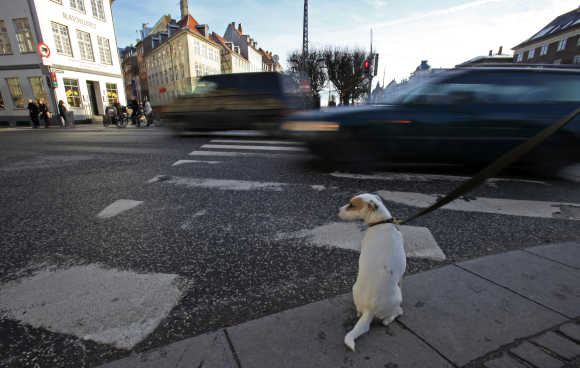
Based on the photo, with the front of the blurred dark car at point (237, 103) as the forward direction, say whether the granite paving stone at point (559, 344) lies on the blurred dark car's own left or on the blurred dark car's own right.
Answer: on the blurred dark car's own left

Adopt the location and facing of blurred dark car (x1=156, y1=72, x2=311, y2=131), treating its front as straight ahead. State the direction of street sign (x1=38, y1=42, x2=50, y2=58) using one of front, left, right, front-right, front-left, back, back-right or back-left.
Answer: front-right

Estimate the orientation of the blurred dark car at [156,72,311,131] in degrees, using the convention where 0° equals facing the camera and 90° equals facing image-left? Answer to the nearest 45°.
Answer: approximately 90°

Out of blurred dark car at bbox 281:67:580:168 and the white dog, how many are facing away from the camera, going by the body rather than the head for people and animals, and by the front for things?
1

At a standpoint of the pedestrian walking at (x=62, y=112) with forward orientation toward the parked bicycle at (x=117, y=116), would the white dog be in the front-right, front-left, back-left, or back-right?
front-right

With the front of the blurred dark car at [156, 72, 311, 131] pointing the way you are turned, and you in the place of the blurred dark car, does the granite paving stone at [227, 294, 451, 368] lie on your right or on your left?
on your left

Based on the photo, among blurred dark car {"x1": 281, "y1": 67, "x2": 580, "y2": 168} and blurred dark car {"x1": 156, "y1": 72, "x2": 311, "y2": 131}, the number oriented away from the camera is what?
0

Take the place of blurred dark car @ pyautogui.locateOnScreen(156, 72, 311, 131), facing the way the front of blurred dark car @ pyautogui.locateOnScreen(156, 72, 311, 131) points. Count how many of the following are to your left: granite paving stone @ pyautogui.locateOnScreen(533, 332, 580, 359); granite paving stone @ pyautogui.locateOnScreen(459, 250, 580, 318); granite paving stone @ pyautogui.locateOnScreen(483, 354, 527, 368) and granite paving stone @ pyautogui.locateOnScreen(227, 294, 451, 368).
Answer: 4

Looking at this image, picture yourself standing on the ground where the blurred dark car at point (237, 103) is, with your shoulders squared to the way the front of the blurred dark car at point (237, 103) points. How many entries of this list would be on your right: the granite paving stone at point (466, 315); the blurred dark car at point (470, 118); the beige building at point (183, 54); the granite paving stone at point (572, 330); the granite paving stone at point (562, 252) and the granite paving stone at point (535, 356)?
1

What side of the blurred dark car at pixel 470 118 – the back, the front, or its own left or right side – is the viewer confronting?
left

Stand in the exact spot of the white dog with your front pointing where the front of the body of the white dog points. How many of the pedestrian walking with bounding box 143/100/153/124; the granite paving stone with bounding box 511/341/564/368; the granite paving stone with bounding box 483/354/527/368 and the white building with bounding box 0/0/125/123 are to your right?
2

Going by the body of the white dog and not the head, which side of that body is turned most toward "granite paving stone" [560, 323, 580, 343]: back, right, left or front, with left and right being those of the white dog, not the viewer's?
right

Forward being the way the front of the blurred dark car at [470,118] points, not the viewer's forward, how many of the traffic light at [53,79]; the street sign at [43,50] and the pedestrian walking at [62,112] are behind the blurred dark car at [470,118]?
0

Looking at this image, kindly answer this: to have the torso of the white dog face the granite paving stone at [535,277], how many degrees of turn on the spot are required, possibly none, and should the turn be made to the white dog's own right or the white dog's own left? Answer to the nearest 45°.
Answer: approximately 45° to the white dog's own right

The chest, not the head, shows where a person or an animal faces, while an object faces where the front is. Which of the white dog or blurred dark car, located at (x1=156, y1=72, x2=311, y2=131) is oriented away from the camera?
the white dog

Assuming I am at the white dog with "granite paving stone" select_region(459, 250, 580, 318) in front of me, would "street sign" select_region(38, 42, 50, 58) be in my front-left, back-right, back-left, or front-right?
back-left

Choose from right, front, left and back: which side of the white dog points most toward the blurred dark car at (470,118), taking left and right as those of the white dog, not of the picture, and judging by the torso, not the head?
front

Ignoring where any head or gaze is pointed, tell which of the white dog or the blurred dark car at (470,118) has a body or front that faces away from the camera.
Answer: the white dog

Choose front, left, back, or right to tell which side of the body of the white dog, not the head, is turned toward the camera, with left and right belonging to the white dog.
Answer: back
